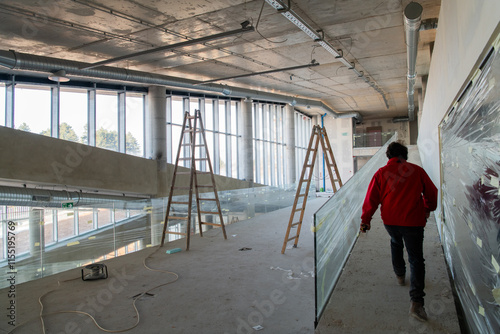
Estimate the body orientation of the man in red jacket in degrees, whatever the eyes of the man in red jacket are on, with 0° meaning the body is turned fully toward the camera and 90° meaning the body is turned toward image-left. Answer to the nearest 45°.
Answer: approximately 180°

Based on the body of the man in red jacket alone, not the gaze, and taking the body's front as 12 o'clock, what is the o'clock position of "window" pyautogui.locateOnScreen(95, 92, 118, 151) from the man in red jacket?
The window is roughly at 10 o'clock from the man in red jacket.

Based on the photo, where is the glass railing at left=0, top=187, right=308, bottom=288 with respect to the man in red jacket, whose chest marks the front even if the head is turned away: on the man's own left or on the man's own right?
on the man's own left

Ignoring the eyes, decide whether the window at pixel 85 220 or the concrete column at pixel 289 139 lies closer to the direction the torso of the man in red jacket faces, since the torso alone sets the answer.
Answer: the concrete column

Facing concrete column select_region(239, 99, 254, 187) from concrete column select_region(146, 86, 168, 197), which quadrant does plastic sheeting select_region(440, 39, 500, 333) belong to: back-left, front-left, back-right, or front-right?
back-right

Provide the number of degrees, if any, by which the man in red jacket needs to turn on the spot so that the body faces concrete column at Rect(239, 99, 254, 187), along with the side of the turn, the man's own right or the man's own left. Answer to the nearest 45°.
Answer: approximately 45° to the man's own left

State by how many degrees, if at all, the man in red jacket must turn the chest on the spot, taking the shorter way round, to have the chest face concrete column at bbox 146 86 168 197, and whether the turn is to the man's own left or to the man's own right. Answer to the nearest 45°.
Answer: approximately 45° to the man's own left

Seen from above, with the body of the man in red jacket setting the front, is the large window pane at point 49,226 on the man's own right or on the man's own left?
on the man's own left

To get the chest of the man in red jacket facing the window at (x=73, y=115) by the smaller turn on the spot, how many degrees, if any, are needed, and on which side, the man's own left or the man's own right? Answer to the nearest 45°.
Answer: approximately 45° to the man's own left

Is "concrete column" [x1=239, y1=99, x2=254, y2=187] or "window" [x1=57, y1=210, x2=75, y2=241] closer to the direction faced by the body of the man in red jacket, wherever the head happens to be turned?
the concrete column

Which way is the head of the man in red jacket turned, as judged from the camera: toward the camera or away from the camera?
away from the camera

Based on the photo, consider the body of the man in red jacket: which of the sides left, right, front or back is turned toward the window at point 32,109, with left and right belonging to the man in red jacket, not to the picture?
left
